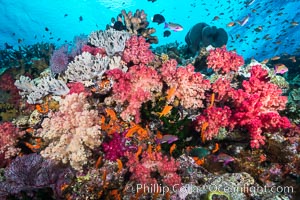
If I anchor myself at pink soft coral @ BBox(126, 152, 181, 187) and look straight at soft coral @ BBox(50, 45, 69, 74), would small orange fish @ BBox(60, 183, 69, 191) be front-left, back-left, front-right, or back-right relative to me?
front-left

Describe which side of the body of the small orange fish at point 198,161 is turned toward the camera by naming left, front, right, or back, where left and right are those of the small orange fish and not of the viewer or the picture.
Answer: right

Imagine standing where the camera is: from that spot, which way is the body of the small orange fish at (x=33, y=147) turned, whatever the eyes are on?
to the viewer's right

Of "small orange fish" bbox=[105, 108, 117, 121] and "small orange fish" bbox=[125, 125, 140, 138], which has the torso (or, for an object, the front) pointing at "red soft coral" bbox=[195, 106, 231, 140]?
"small orange fish" bbox=[125, 125, 140, 138]

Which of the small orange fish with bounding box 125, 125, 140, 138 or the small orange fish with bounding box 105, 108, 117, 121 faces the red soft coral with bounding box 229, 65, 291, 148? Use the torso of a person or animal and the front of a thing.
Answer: the small orange fish with bounding box 125, 125, 140, 138

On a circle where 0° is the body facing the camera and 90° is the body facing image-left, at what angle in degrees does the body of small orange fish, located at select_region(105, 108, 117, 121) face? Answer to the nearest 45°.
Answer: approximately 90°

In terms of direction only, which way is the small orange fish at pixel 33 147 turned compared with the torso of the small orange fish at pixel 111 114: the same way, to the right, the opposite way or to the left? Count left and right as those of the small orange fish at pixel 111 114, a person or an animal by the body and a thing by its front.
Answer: the opposite way

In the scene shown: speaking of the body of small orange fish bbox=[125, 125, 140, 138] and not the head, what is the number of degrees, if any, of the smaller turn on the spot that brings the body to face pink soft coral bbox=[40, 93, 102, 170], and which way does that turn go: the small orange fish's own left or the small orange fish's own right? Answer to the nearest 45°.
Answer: approximately 180°

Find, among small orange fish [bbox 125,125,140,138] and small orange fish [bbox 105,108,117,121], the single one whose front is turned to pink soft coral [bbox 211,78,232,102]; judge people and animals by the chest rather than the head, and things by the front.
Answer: small orange fish [bbox 125,125,140,138]

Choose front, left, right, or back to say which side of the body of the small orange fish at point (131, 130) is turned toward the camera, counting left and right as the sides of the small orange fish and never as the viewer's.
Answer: right
